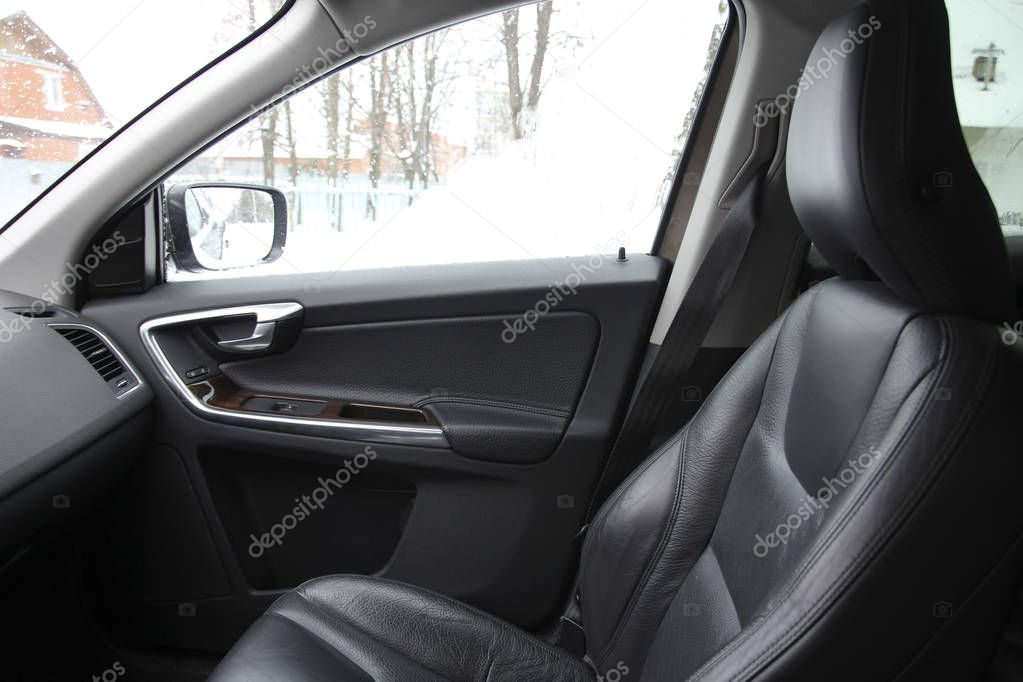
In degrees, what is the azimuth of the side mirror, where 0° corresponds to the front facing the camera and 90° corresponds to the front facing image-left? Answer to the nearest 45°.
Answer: approximately 315°
